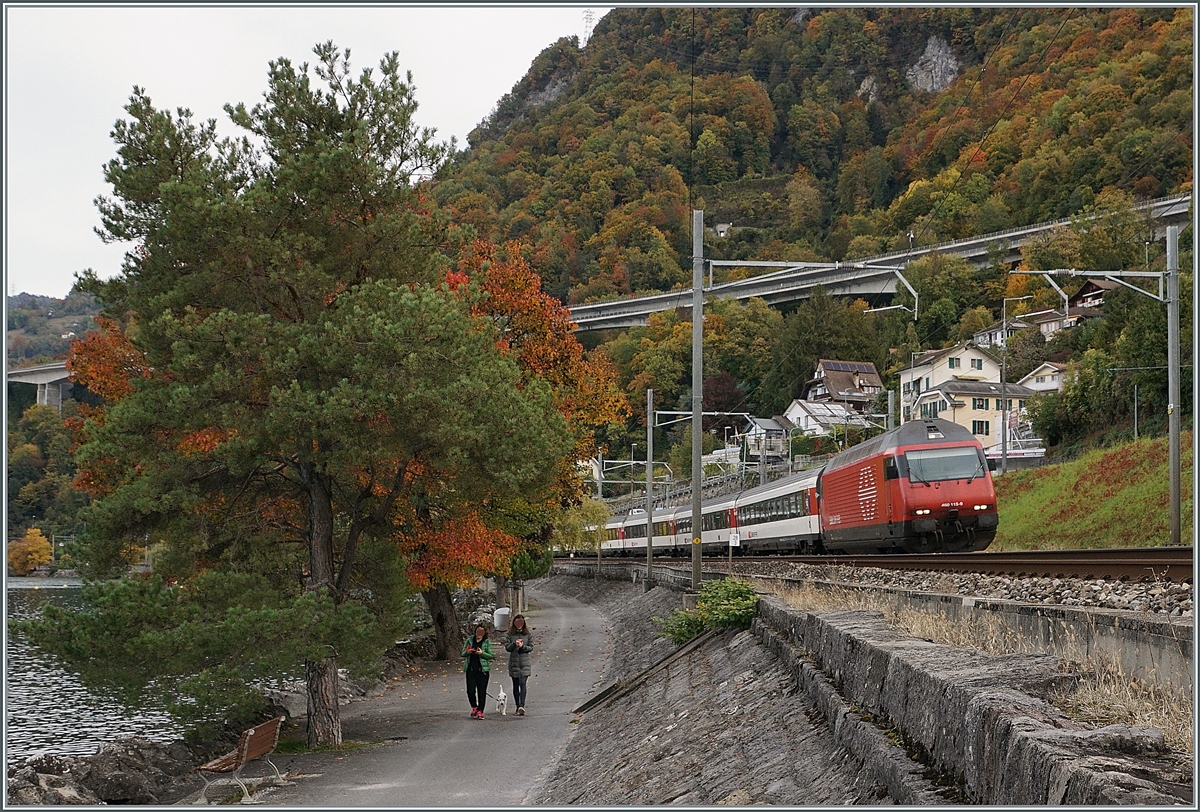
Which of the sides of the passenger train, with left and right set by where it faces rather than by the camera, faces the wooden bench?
right

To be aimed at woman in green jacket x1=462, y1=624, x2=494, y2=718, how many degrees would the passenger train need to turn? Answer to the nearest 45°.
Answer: approximately 90° to its right

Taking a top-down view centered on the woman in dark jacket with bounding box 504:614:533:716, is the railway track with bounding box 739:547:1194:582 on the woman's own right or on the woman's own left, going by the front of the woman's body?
on the woman's own left

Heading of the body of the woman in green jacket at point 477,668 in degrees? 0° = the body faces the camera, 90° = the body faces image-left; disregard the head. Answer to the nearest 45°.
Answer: approximately 0°

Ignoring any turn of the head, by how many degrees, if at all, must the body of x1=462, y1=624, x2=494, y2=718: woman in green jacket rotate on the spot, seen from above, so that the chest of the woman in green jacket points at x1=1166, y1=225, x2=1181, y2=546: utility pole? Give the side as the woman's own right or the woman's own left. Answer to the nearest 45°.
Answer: approximately 90° to the woman's own left

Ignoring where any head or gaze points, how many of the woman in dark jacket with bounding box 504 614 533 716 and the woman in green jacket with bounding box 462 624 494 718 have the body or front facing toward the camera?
2

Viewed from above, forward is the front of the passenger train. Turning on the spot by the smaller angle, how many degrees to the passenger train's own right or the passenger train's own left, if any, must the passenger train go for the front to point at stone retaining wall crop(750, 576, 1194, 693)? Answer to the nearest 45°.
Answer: approximately 45° to the passenger train's own right

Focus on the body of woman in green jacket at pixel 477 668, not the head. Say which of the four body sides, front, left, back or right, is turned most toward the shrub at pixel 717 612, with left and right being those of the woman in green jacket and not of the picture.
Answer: left

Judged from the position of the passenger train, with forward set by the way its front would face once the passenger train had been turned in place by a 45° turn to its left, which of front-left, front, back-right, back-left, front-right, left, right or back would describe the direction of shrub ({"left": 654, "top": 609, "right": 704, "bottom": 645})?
back-right
